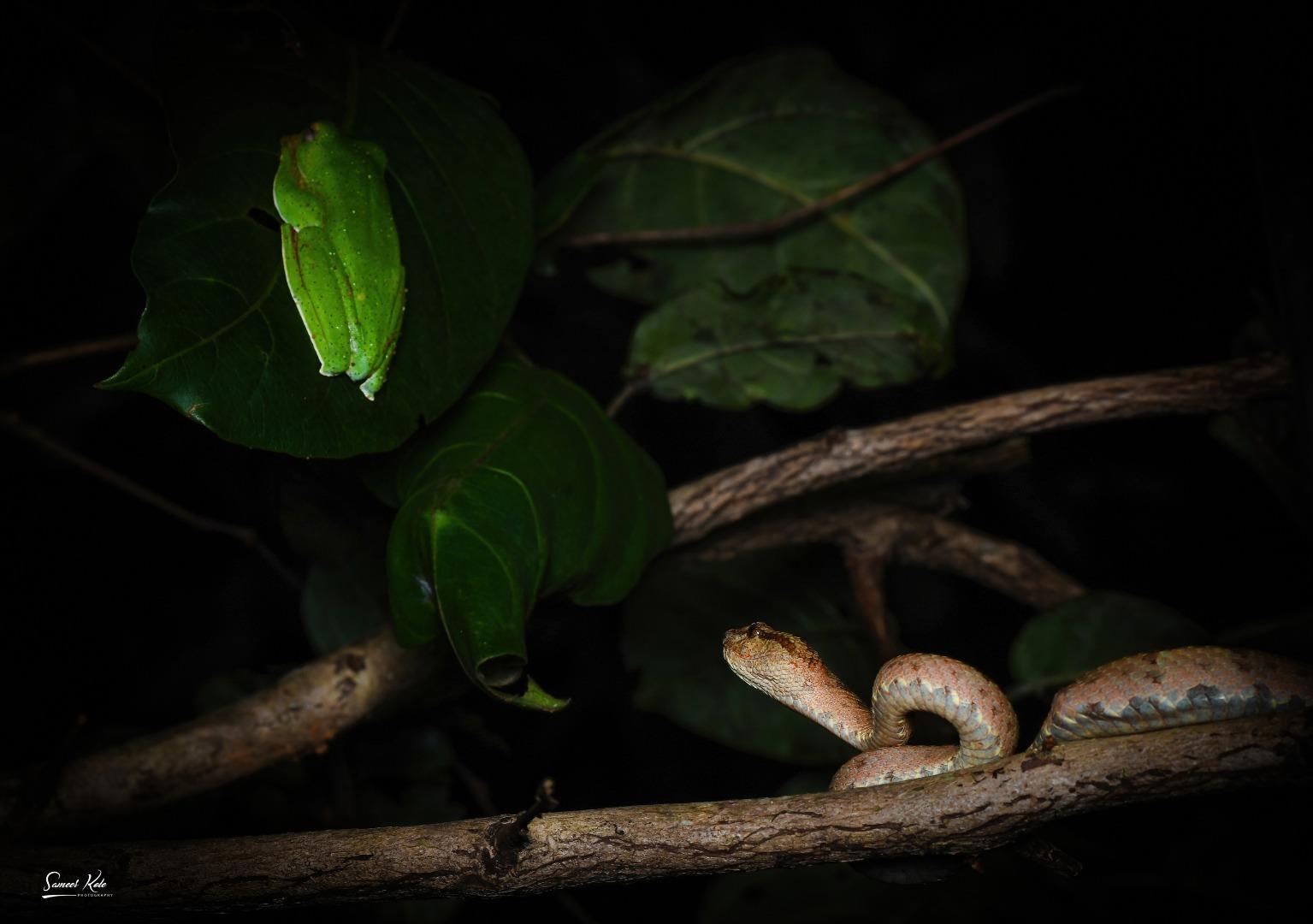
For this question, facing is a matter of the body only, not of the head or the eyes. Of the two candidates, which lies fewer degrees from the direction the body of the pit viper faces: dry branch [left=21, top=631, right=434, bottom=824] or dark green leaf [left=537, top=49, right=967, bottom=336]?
the dry branch

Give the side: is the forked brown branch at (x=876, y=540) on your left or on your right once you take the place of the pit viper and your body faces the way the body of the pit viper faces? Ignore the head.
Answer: on your right

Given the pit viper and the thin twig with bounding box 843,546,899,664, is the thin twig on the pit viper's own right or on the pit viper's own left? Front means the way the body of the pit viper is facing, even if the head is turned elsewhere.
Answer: on the pit viper's own right

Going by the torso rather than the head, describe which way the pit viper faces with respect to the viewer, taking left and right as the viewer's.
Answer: facing to the left of the viewer

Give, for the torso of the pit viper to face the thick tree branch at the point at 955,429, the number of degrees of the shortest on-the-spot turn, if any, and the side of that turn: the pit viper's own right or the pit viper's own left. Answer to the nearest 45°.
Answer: approximately 90° to the pit viper's own right
